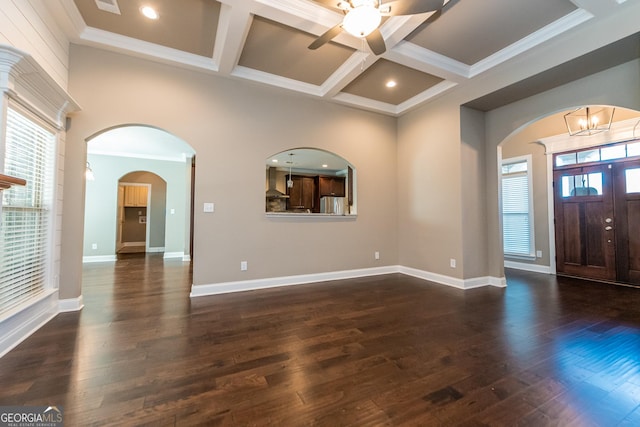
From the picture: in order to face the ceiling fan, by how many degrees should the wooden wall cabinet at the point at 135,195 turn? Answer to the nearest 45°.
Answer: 0° — it already faces it

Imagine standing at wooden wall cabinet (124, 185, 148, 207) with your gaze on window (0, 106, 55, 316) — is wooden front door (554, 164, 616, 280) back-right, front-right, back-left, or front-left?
front-left

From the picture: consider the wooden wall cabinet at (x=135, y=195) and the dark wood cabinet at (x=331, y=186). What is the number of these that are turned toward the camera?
2

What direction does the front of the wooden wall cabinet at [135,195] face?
toward the camera

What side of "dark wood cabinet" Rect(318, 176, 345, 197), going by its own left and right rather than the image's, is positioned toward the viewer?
front

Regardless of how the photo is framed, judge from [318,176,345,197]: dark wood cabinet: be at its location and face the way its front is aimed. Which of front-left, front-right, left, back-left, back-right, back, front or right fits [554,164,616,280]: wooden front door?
front-left

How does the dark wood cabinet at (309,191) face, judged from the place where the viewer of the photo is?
facing the viewer

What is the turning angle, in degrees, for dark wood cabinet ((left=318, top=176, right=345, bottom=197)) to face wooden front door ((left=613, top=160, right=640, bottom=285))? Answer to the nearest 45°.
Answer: approximately 45° to its left

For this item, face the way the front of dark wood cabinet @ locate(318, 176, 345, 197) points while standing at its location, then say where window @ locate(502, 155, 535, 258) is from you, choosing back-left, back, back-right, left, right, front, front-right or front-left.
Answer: front-left

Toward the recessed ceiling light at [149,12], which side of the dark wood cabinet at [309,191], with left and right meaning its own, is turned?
front

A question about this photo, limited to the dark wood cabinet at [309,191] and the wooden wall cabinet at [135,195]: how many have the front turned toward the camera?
2

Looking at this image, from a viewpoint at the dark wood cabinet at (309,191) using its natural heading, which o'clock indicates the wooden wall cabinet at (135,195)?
The wooden wall cabinet is roughly at 3 o'clock from the dark wood cabinet.

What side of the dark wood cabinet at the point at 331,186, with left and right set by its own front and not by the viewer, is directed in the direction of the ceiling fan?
front

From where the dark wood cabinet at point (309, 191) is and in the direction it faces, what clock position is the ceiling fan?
The ceiling fan is roughly at 12 o'clock from the dark wood cabinet.
